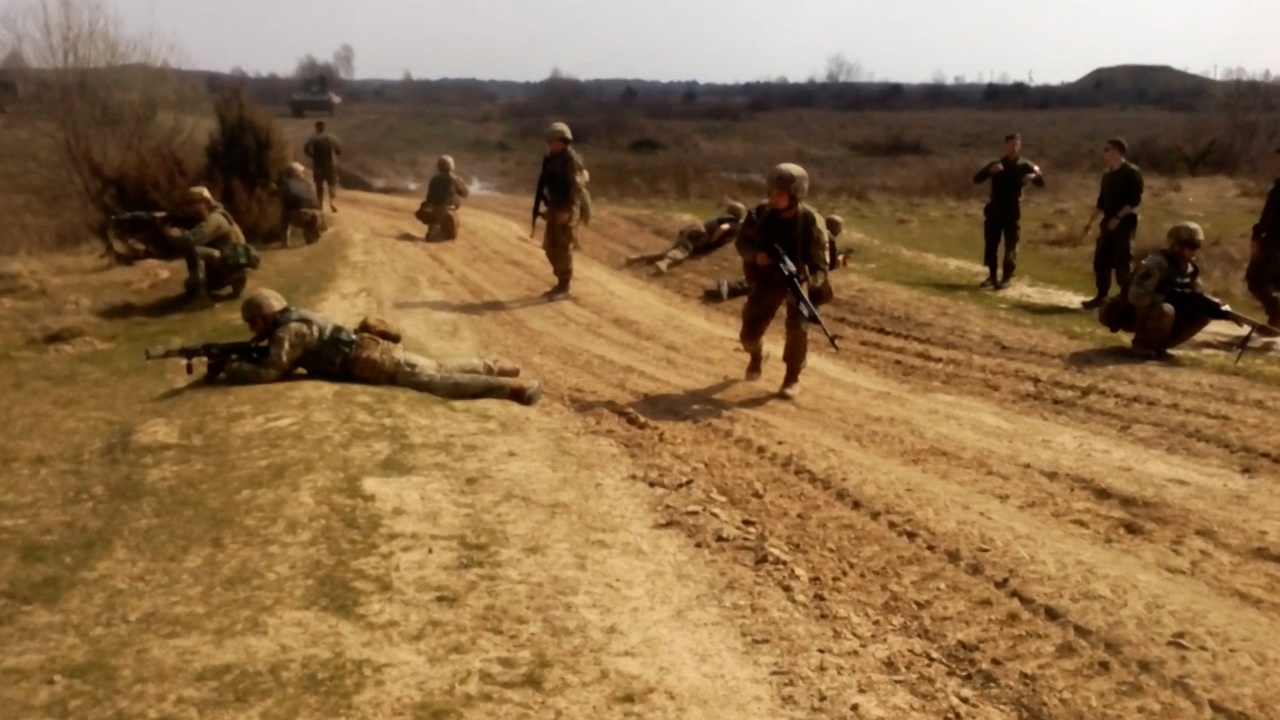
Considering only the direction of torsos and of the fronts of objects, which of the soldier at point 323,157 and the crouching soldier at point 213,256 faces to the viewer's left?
the crouching soldier

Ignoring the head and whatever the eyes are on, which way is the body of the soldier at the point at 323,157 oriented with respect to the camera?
away from the camera

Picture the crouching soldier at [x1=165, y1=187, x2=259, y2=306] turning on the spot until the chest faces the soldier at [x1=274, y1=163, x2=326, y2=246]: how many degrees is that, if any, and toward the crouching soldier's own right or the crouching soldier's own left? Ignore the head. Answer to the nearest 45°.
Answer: approximately 90° to the crouching soldier's own right

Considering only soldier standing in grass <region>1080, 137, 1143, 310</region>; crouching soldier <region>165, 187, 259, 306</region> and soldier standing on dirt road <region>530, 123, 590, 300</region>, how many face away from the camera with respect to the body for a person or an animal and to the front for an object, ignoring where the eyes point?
0

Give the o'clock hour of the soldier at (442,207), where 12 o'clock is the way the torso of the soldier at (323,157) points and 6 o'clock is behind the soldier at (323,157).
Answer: the soldier at (442,207) is roughly at 5 o'clock from the soldier at (323,157).

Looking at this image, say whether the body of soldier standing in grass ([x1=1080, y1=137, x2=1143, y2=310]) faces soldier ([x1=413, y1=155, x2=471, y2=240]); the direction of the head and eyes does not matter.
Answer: no

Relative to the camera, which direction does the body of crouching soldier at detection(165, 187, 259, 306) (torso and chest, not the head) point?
to the viewer's left

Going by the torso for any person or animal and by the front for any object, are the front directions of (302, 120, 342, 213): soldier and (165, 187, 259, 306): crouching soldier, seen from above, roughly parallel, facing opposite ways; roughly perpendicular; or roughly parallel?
roughly perpendicular

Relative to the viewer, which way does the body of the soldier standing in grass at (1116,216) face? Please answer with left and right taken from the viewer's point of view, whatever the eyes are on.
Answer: facing the viewer and to the left of the viewer

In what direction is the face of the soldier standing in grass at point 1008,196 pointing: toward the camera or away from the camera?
toward the camera

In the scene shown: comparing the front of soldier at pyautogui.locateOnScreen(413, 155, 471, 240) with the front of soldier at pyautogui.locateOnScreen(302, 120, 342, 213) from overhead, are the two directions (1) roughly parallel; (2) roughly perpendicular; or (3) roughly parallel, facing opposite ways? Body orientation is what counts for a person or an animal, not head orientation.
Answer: roughly parallel

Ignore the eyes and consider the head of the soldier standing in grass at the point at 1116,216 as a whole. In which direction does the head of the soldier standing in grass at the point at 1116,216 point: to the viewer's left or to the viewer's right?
to the viewer's left

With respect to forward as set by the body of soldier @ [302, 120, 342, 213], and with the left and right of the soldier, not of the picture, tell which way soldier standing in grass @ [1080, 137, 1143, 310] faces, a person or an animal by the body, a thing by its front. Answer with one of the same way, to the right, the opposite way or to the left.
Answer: to the left

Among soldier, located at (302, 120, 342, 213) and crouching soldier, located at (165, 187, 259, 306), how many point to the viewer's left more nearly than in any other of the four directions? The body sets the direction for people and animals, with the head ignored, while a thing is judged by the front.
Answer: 1
